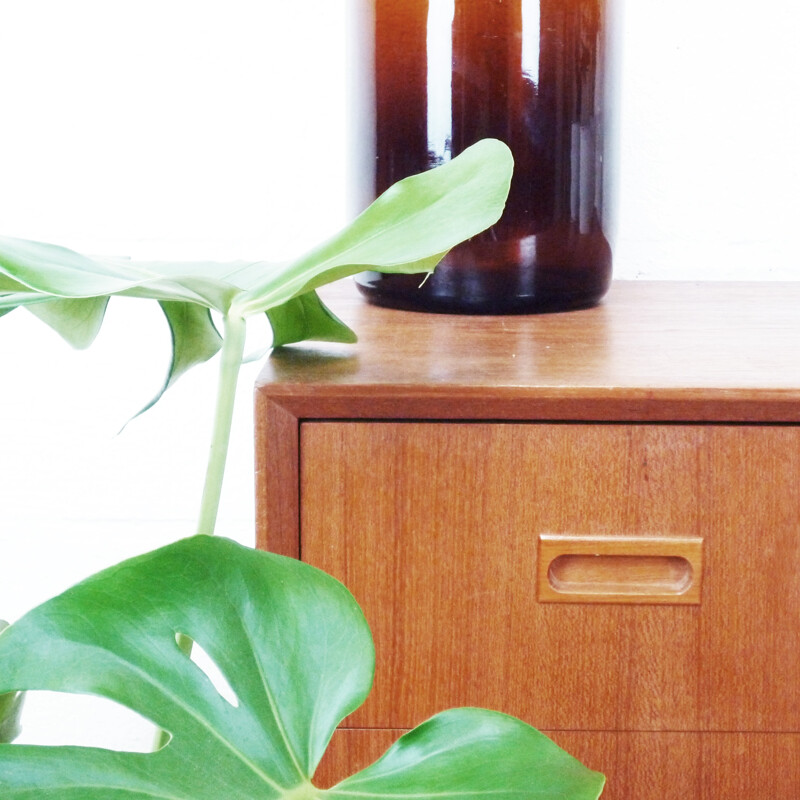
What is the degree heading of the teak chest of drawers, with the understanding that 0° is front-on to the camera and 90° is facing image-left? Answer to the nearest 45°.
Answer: approximately 0°
